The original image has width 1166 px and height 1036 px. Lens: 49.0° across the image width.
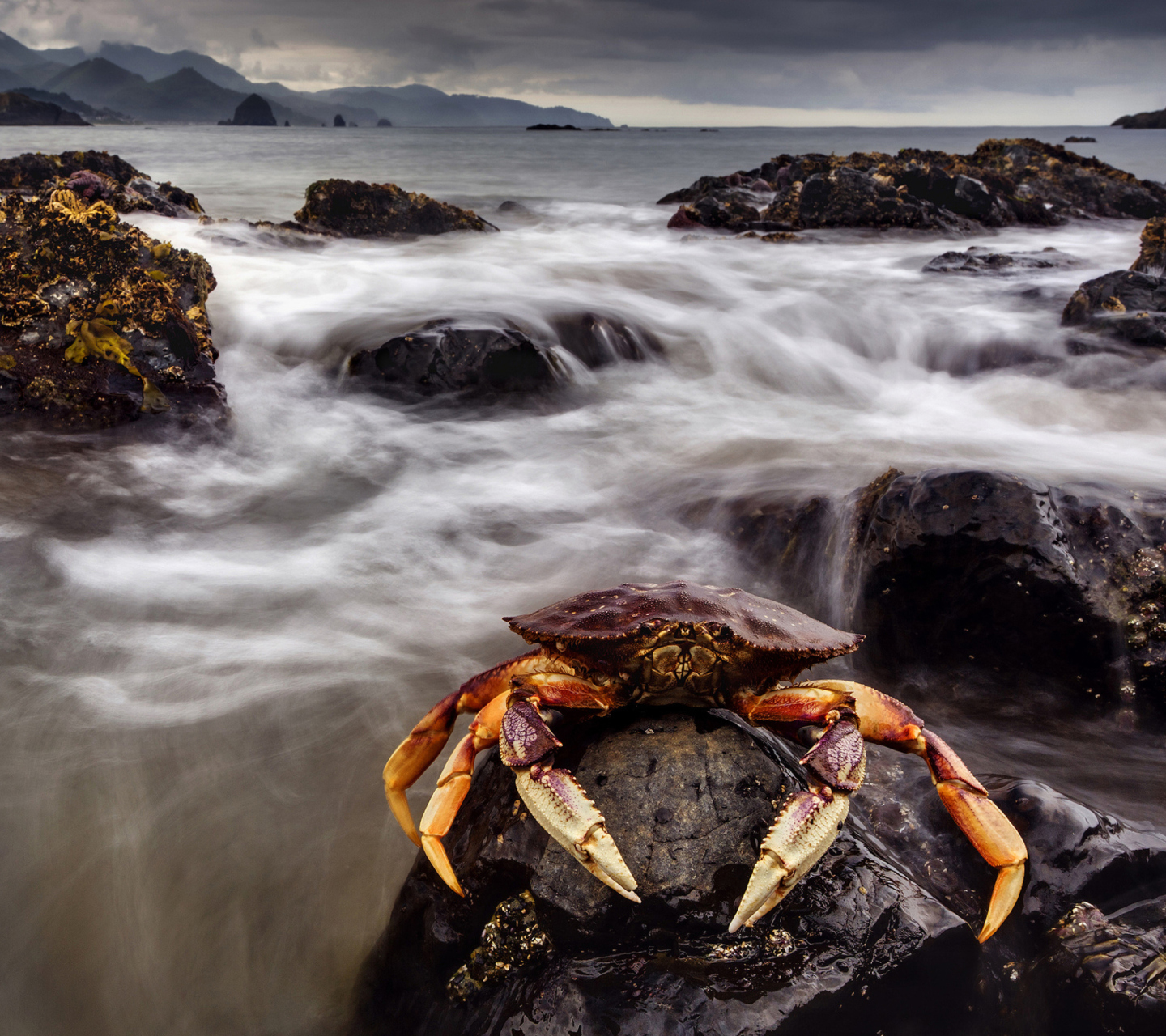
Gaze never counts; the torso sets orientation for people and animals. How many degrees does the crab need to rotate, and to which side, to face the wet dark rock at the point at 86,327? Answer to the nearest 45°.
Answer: approximately 135° to its right

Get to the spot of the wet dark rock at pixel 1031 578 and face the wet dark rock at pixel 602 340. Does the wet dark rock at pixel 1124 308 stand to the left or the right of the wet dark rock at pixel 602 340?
right

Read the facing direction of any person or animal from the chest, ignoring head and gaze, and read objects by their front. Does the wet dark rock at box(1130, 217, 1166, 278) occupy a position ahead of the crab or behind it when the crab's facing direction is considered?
behind

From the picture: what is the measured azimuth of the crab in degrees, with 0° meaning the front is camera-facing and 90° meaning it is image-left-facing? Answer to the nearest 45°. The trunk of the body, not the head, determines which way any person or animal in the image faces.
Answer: approximately 0°

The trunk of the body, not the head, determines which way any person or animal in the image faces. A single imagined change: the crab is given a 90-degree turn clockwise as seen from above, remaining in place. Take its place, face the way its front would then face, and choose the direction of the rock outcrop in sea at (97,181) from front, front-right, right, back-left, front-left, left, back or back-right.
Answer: front-right

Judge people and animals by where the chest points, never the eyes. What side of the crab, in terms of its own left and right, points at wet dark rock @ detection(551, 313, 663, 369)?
back

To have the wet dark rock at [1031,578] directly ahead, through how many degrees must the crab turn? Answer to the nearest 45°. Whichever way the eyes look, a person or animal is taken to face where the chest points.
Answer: approximately 135° to its left
